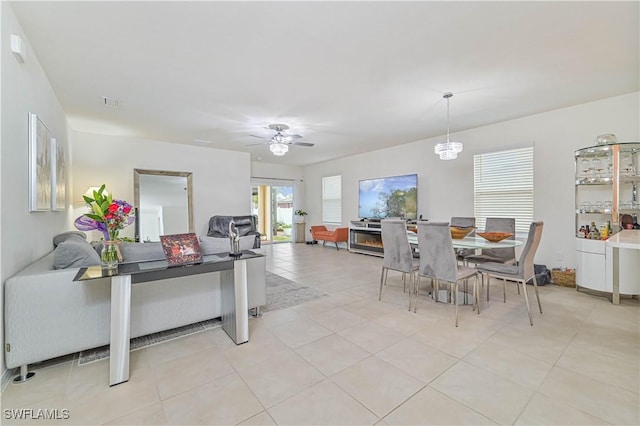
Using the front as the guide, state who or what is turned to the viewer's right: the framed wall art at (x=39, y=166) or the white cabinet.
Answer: the framed wall art

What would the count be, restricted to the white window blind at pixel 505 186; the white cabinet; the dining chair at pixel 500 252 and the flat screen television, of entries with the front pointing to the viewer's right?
0

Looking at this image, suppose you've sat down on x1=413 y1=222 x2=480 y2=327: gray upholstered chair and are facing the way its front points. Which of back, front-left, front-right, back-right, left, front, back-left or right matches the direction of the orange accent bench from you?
left

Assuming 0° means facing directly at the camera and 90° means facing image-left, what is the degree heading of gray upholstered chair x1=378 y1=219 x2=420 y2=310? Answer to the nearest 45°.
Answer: approximately 225°

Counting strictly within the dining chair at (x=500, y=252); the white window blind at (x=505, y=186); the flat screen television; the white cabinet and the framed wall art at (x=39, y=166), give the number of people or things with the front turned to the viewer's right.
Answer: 1

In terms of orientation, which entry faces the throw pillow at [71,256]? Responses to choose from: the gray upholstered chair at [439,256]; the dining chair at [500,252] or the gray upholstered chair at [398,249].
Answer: the dining chair

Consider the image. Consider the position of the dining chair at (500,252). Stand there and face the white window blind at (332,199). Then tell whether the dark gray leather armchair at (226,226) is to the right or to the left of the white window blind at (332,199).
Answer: left

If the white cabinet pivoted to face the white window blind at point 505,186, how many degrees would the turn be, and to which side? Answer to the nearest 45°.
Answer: approximately 90° to its right

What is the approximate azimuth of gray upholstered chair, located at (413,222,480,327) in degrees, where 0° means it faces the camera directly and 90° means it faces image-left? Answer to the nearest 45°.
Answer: approximately 225°

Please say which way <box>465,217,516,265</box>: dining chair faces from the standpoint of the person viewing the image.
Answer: facing the viewer and to the left of the viewer

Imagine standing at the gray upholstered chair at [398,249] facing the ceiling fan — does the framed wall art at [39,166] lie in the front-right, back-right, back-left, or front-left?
front-left

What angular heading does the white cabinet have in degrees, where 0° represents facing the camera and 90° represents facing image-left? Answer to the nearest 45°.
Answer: approximately 45°

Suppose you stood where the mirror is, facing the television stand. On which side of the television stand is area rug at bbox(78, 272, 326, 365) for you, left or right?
right

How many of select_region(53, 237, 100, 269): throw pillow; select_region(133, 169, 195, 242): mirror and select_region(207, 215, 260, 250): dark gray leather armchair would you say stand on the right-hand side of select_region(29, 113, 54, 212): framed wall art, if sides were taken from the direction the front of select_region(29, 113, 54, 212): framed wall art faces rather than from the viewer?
1

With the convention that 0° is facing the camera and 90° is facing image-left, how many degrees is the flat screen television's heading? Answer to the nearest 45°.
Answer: approximately 45°

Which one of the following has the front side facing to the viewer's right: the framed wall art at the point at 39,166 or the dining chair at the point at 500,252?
the framed wall art
